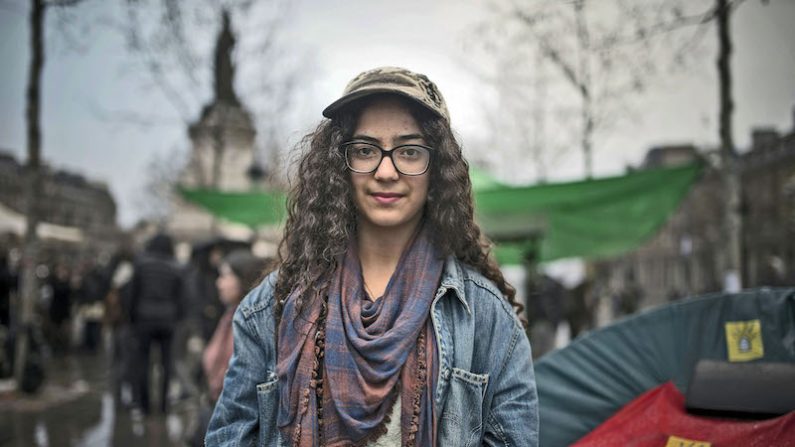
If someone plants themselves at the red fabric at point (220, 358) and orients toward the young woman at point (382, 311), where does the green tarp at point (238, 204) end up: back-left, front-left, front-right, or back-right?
back-left

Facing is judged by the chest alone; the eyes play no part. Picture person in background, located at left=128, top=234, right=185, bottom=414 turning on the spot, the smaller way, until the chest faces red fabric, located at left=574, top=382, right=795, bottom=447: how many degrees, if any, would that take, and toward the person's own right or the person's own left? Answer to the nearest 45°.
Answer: approximately 180°

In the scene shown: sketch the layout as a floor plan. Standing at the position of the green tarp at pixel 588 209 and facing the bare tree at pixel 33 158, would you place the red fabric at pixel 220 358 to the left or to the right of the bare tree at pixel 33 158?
left

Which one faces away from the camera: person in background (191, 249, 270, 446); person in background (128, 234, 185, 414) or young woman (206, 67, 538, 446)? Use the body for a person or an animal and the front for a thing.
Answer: person in background (128, 234, 185, 414)

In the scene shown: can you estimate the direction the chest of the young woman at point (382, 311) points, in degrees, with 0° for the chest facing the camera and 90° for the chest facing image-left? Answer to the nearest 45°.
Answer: approximately 0°

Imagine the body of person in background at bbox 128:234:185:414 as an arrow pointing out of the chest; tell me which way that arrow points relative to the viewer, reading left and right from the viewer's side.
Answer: facing away from the viewer

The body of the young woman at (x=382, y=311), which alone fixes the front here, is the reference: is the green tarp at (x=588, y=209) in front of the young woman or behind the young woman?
behind

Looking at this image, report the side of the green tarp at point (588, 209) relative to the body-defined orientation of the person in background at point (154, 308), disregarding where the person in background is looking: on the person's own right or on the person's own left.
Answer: on the person's own right

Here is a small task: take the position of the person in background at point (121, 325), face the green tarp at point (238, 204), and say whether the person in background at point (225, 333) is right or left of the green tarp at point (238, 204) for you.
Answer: right
